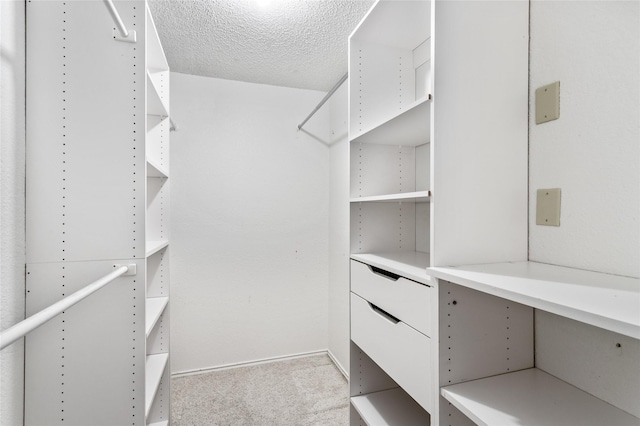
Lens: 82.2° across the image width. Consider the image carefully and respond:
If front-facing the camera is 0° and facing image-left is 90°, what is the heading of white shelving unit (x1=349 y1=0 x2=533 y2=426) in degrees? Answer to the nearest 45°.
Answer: approximately 45°

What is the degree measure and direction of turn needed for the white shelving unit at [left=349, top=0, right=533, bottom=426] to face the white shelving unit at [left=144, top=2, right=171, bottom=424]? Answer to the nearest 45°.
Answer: approximately 45° to its right

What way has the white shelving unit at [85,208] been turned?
to the viewer's right

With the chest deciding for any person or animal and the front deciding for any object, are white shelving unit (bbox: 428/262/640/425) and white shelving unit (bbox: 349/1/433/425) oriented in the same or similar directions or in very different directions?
same or similar directions

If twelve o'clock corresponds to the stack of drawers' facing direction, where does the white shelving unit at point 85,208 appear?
The white shelving unit is roughly at 1 o'clock from the stack of drawers.

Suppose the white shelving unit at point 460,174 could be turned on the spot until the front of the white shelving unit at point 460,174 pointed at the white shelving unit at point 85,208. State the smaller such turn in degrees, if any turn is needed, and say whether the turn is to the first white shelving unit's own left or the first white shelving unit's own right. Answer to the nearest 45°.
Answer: approximately 45° to the first white shelving unit's own right

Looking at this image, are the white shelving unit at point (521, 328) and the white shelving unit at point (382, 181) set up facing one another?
no

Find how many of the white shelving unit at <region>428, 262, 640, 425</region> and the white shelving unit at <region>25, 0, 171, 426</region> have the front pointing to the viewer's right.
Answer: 1

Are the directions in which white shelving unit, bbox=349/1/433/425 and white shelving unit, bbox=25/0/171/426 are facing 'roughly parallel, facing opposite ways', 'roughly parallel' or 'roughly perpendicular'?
roughly parallel, facing opposite ways

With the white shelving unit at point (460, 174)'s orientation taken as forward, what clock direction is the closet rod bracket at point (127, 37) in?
The closet rod bracket is roughly at 1 o'clock from the white shelving unit.

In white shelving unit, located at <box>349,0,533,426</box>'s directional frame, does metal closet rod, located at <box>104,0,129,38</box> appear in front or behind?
in front

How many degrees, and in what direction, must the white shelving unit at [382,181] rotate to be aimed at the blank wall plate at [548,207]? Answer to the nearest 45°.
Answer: approximately 90° to its left

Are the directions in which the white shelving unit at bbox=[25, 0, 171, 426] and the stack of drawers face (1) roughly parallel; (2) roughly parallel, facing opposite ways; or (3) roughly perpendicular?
roughly parallel, facing opposite ways

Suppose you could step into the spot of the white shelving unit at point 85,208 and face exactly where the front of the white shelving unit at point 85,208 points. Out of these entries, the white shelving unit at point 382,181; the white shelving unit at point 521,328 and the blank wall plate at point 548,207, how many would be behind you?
0

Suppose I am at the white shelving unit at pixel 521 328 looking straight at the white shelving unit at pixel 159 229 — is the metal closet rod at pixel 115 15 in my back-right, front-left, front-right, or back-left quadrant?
front-left

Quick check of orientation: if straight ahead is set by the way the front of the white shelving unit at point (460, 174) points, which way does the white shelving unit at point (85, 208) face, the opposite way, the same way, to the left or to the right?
the opposite way
